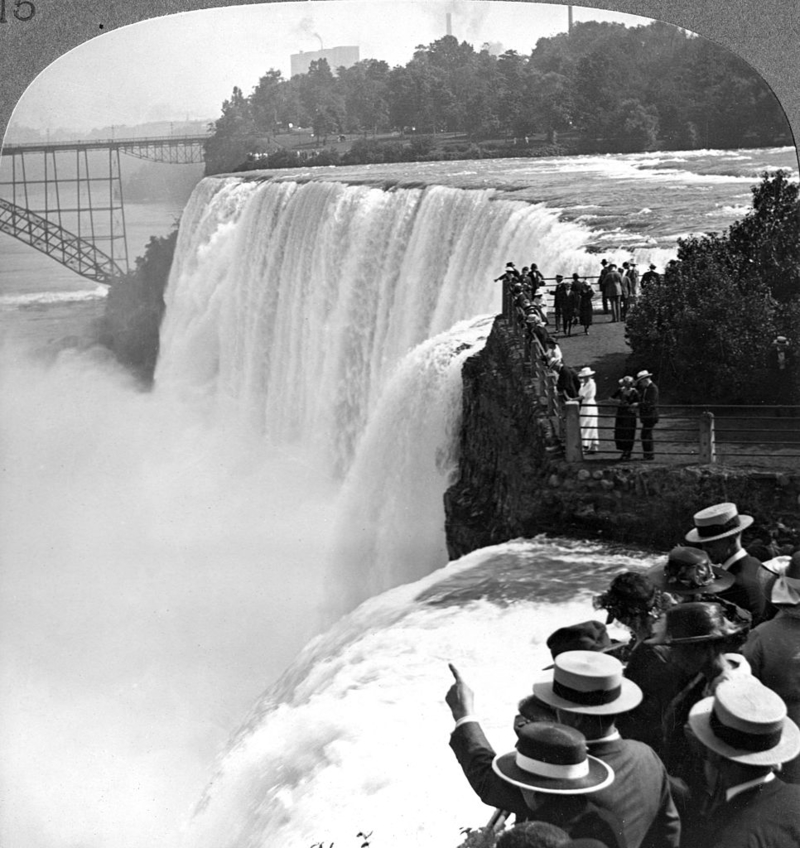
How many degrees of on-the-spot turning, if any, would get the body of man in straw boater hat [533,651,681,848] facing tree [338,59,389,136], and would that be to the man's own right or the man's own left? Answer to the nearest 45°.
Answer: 0° — they already face it

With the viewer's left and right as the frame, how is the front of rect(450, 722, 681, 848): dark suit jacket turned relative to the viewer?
facing away from the viewer and to the left of the viewer

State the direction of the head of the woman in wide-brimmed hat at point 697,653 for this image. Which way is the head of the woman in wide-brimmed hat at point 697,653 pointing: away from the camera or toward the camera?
away from the camera

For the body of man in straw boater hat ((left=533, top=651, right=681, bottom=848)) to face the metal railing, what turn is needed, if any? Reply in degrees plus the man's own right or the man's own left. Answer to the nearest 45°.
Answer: approximately 45° to the man's own right

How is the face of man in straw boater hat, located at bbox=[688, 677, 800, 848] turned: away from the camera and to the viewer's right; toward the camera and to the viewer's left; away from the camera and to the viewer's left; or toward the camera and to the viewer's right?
away from the camera and to the viewer's left

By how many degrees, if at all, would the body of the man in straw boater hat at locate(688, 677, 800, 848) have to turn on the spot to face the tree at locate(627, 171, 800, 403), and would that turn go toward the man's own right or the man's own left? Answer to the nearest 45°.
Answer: approximately 45° to the man's own right
